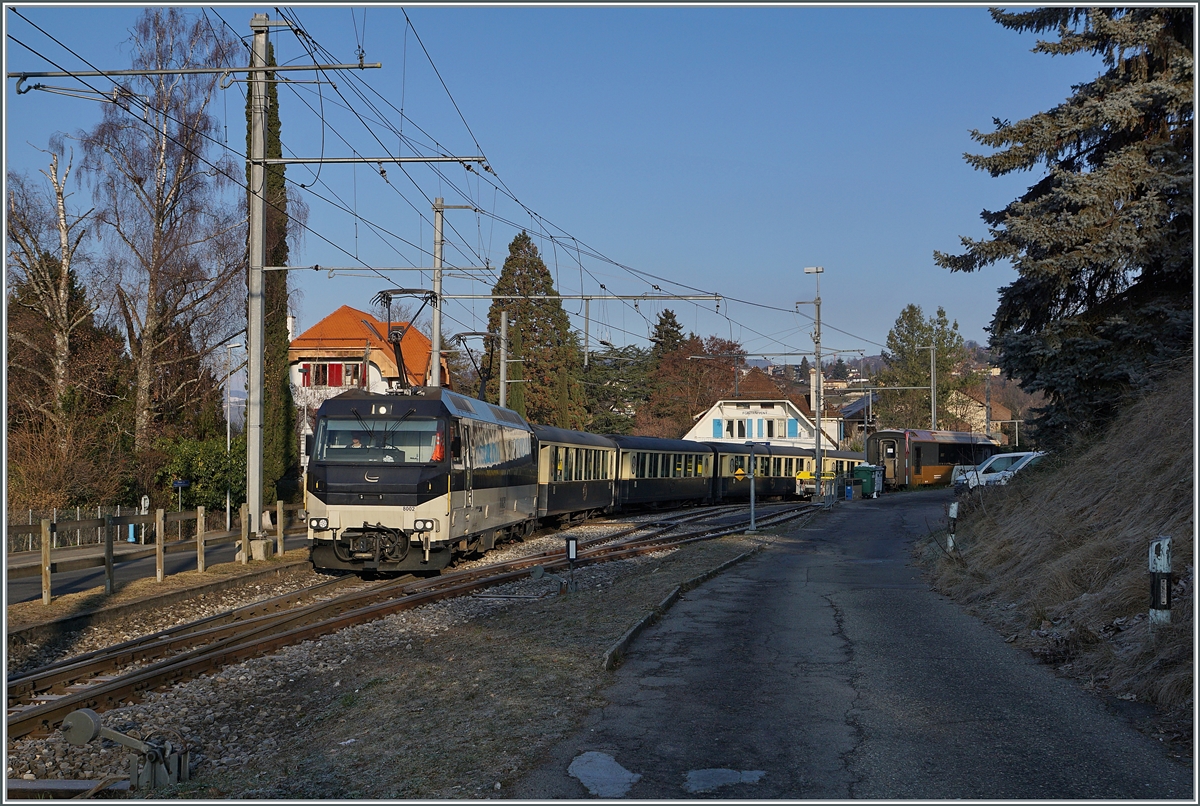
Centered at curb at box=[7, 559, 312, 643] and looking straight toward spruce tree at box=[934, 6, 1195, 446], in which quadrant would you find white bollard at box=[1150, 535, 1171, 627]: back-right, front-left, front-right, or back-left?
front-right

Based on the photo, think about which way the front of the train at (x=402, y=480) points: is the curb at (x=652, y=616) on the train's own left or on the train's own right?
on the train's own left

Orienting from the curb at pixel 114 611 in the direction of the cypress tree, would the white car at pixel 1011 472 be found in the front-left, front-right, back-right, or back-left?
front-right

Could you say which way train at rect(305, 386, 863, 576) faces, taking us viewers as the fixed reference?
facing the viewer and to the left of the viewer

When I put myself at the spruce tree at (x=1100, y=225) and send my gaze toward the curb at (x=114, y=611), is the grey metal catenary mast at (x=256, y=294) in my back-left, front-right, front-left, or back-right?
front-right

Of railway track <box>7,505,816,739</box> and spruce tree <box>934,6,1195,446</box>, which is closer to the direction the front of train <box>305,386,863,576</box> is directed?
the railway track

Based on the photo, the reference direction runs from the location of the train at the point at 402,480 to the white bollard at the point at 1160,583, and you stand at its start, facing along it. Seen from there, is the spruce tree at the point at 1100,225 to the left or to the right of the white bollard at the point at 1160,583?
left

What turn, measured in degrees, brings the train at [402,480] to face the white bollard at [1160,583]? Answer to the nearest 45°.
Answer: approximately 90° to its left

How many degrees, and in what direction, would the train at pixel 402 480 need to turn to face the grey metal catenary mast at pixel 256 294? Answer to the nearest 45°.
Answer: approximately 90° to its right

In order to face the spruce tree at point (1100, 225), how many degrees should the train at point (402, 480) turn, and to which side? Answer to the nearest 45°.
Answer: approximately 135° to its left

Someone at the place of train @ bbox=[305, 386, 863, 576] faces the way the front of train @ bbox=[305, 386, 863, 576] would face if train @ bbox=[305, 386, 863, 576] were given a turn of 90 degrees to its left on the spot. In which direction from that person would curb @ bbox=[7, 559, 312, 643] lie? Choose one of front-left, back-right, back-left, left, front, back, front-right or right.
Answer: right
